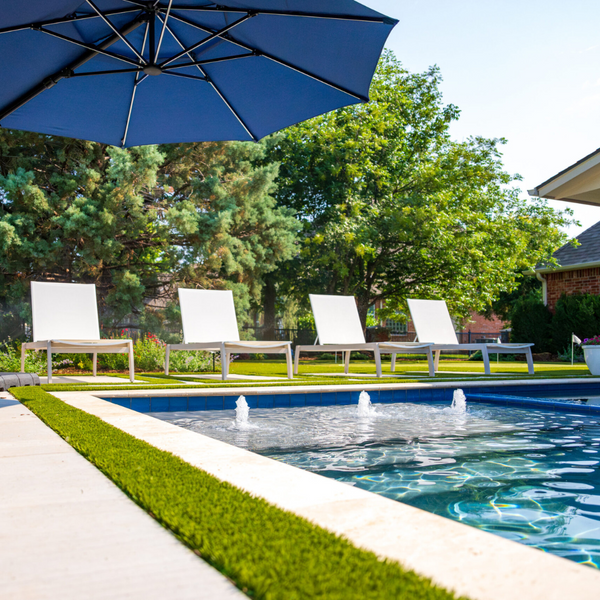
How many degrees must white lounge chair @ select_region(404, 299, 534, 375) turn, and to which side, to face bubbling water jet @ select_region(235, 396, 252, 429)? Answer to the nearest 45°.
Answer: approximately 45° to its right

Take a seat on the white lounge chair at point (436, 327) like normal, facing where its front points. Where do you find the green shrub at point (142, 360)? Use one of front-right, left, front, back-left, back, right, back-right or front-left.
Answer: back-right

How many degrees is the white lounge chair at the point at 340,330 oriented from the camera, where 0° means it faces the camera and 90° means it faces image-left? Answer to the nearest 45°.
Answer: approximately 315°

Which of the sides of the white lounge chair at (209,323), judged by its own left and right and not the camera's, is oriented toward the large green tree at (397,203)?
left

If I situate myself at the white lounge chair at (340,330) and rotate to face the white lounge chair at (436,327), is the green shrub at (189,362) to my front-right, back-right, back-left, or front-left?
back-left

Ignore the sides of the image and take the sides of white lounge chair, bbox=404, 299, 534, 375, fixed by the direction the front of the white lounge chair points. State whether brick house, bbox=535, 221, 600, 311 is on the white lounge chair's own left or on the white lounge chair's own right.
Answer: on the white lounge chair's own left

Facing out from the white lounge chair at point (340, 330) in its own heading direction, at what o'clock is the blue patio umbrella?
The blue patio umbrella is roughly at 2 o'clock from the white lounge chair.

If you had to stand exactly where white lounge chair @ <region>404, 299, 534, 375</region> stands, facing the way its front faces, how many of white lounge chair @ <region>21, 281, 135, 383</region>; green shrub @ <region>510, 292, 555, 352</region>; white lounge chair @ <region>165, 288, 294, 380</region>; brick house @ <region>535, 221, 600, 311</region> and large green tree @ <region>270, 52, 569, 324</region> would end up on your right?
2

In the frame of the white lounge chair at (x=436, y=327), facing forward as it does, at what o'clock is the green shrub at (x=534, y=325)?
The green shrub is roughly at 8 o'clock from the white lounge chair.

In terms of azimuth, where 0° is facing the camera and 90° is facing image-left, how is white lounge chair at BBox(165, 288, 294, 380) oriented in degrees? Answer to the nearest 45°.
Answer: approximately 315°
